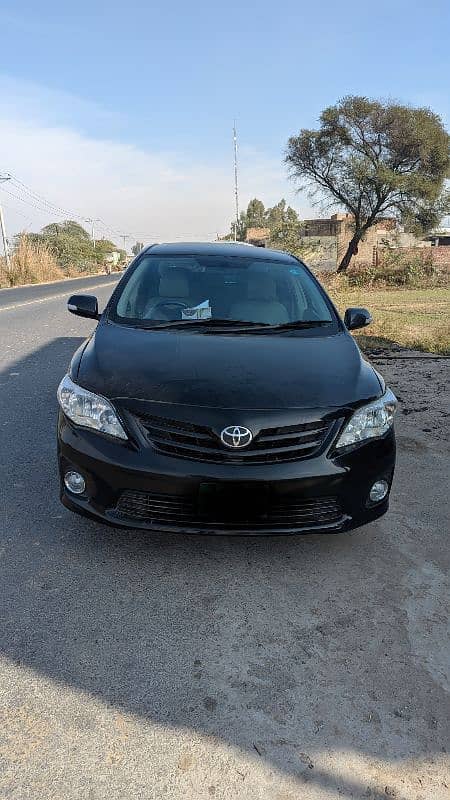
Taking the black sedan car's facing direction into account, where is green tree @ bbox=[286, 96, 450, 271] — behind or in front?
behind

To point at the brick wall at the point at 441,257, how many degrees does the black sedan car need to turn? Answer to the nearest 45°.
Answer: approximately 180°

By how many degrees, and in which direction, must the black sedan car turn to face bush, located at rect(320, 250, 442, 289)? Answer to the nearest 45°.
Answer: approximately 180°

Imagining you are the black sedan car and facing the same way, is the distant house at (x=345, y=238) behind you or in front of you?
behind

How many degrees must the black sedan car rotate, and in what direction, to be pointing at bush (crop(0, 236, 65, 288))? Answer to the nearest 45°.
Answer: approximately 180°

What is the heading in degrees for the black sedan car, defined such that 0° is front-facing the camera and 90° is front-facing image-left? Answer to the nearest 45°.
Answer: approximately 0°
